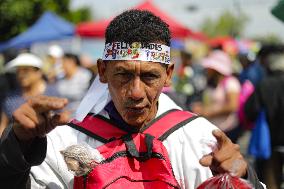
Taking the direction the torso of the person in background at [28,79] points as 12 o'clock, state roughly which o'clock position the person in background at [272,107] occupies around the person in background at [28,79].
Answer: the person in background at [272,107] is roughly at 8 o'clock from the person in background at [28,79].

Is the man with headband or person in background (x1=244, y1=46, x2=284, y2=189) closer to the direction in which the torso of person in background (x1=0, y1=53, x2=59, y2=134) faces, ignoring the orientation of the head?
the man with headband

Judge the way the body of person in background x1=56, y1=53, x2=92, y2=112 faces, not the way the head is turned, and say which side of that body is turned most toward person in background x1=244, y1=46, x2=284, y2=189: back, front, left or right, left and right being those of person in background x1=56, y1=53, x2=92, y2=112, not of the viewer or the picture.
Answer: left

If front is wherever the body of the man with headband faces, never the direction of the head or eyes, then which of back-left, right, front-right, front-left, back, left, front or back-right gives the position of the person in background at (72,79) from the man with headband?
back

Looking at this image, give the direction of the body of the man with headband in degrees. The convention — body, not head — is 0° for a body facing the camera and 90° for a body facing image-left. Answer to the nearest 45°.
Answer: approximately 0°

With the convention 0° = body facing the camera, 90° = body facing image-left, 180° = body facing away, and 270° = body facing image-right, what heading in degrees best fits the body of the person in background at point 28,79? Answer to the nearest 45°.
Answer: approximately 45°
